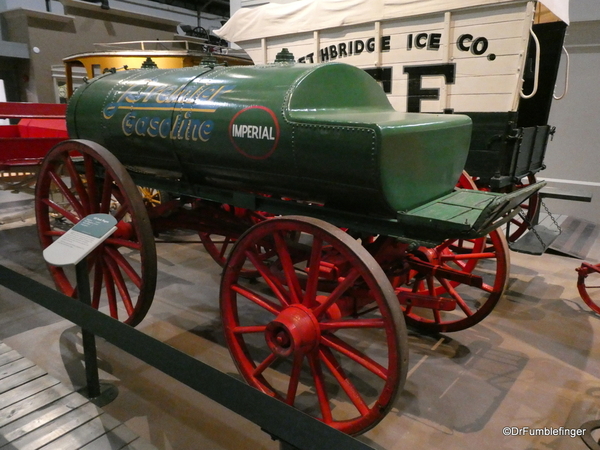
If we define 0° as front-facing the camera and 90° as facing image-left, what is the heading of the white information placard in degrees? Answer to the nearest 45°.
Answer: approximately 45°

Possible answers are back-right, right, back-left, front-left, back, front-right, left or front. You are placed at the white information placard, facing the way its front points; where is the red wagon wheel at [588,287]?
back-left
